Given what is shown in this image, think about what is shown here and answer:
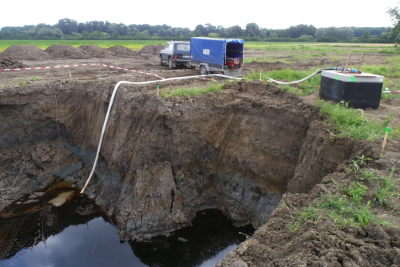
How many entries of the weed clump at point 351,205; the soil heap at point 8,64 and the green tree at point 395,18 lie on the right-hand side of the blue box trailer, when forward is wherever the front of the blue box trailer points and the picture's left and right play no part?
1

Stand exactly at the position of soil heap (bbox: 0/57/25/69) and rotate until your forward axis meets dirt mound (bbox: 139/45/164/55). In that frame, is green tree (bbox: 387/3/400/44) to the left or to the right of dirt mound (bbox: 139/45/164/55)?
right

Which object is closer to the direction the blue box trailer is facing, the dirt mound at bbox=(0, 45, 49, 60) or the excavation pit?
the dirt mound

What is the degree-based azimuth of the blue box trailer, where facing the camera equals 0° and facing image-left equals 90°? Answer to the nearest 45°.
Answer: approximately 135°

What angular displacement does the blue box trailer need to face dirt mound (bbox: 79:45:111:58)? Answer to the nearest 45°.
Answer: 0° — it already faces it

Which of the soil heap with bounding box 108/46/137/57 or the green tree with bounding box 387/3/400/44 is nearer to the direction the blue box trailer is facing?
the soil heap

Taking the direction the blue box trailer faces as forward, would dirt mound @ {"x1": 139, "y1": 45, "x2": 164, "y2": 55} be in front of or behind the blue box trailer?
in front

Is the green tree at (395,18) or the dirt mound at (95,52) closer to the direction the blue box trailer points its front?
the dirt mound

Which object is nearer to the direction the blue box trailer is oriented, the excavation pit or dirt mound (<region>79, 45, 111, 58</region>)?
the dirt mound

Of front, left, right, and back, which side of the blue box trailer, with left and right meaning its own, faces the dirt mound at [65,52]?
front

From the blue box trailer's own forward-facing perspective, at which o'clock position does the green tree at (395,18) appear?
The green tree is roughly at 3 o'clock from the blue box trailer.

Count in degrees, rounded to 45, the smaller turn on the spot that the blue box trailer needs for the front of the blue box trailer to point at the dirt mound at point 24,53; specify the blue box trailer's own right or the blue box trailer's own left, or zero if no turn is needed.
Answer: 0° — it already faces it

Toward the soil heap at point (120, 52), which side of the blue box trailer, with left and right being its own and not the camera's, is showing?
front
